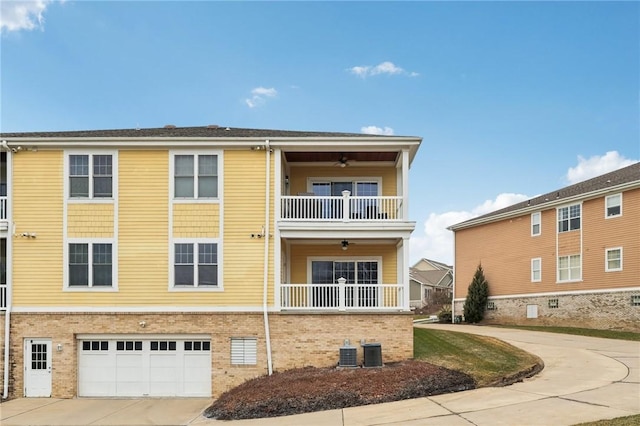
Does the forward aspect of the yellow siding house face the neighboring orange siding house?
no

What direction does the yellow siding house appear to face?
toward the camera

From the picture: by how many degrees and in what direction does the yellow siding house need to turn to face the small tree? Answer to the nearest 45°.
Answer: approximately 135° to its left

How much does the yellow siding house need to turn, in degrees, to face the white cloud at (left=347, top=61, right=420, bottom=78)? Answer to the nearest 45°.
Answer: approximately 135° to its left
